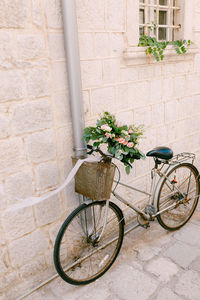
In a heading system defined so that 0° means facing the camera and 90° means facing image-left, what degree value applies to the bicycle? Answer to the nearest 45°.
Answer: approximately 45°
